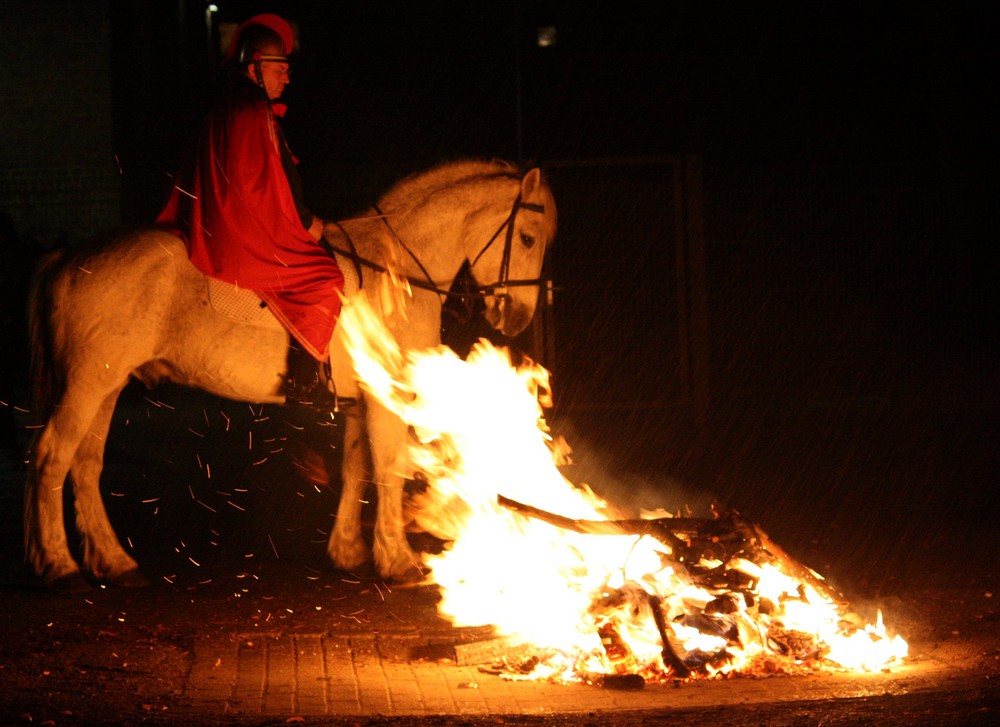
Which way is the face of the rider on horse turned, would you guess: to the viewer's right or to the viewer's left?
to the viewer's right

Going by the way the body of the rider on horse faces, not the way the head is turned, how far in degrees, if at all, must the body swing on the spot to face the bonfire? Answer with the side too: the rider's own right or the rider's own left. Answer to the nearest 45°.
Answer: approximately 45° to the rider's own right

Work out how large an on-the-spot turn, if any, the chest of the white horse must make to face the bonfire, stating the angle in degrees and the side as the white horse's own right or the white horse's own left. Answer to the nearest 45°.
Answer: approximately 45° to the white horse's own right

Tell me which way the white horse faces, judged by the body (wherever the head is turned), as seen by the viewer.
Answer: to the viewer's right

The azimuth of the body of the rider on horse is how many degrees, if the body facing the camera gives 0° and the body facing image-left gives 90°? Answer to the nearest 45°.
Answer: approximately 270°
